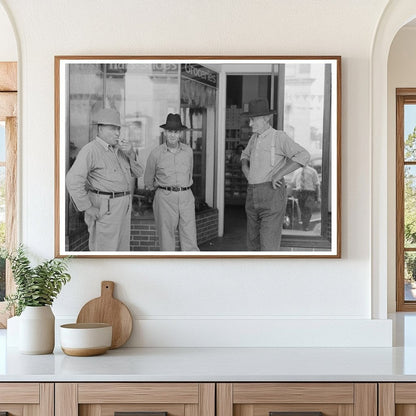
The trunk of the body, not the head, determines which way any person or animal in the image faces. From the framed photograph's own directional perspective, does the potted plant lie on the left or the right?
on its right

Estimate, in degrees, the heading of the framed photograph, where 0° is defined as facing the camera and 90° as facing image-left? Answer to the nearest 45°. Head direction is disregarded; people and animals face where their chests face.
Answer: approximately 0°

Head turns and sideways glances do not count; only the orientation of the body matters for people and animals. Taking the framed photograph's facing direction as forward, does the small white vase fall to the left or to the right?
on its right
